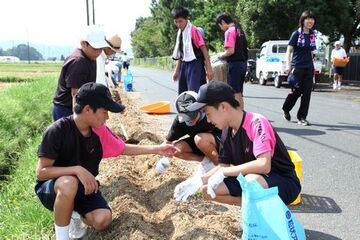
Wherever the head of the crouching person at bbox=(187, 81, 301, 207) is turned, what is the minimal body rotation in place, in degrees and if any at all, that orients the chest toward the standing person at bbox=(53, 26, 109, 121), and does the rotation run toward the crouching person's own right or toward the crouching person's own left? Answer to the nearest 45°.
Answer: approximately 90° to the crouching person's own right

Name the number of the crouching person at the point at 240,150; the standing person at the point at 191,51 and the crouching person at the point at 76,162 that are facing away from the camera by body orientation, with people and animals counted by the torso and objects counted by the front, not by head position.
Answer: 0

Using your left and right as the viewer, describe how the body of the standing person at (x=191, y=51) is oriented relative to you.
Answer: facing the viewer and to the left of the viewer

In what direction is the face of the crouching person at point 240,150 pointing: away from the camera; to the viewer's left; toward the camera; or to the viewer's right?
to the viewer's left

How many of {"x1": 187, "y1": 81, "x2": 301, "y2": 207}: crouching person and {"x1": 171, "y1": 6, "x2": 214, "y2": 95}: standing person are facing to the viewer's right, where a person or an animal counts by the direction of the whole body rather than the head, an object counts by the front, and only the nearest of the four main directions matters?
0

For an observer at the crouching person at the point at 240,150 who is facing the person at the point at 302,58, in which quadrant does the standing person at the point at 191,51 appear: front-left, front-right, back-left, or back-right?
front-left

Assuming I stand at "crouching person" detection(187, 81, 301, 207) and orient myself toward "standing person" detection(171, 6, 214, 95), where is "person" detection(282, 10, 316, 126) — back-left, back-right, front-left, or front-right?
front-right

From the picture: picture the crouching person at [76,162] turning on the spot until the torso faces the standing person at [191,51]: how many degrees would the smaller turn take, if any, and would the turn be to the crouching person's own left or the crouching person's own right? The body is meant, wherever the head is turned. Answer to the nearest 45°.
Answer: approximately 90° to the crouching person's own left

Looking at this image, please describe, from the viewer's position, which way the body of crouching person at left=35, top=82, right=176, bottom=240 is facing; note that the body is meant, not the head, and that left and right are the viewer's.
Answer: facing the viewer and to the right of the viewer

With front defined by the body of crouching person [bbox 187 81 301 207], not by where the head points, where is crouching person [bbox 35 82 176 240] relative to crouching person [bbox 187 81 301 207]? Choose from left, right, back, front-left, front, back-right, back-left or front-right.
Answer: front-right

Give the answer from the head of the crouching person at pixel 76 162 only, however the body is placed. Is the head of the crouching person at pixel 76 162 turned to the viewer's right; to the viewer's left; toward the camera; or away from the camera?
to the viewer's right

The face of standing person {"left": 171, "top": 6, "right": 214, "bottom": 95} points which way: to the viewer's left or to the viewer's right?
to the viewer's left

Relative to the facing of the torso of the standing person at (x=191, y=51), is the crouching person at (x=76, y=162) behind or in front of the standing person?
in front

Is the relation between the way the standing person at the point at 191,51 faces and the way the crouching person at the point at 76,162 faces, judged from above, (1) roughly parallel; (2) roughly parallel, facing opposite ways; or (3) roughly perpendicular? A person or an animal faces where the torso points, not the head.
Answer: roughly perpendicular

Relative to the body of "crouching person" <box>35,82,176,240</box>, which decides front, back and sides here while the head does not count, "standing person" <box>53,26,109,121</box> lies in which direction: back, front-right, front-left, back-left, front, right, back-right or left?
back-left
